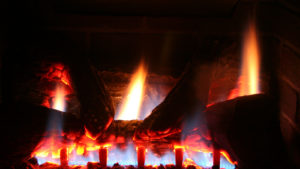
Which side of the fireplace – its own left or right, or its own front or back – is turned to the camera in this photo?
front
